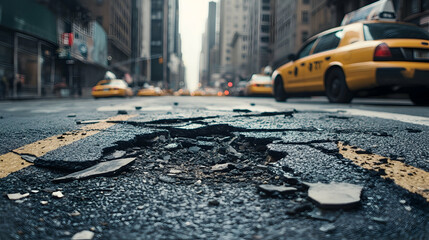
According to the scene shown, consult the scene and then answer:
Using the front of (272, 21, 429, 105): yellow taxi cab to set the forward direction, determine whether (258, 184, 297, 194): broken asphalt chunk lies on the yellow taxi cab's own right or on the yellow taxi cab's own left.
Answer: on the yellow taxi cab's own left

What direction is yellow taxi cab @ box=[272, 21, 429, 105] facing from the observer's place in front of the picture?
facing away from the viewer and to the left of the viewer

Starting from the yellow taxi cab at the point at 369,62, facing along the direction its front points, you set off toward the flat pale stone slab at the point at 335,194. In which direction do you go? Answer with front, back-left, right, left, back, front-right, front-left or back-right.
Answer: back-left

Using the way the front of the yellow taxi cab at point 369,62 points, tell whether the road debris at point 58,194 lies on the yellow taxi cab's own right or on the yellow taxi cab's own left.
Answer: on the yellow taxi cab's own left

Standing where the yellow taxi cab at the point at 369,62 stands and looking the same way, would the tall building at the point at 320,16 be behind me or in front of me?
in front

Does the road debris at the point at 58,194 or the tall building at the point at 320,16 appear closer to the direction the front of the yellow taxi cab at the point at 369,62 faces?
the tall building

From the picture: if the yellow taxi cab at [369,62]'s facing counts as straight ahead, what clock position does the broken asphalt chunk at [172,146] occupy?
The broken asphalt chunk is roughly at 8 o'clock from the yellow taxi cab.

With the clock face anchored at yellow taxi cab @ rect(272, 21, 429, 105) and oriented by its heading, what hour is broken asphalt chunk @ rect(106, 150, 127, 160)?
The broken asphalt chunk is roughly at 8 o'clock from the yellow taxi cab.

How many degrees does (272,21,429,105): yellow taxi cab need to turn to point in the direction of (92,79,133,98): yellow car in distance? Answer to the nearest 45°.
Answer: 0° — it already faces it

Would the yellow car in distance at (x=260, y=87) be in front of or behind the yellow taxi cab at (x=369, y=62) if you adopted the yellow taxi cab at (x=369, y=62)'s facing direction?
in front

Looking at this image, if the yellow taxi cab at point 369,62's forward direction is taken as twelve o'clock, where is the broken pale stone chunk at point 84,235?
The broken pale stone chunk is roughly at 8 o'clock from the yellow taxi cab.

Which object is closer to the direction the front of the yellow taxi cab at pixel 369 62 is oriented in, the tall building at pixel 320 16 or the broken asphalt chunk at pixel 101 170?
the tall building

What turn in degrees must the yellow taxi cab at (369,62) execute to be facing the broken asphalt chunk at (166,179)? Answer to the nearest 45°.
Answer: approximately 135° to its left
